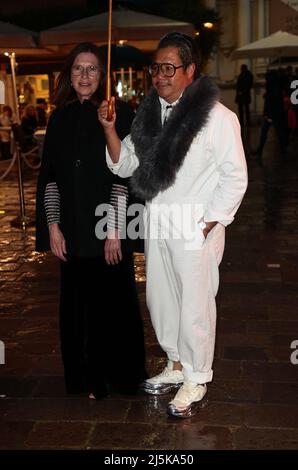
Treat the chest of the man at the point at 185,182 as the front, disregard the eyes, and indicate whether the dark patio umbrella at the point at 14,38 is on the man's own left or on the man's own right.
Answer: on the man's own right

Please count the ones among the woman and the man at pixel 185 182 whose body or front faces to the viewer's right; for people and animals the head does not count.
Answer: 0

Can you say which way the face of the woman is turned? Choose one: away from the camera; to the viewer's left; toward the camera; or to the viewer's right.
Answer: toward the camera

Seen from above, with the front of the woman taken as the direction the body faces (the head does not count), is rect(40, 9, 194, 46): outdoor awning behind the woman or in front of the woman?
behind

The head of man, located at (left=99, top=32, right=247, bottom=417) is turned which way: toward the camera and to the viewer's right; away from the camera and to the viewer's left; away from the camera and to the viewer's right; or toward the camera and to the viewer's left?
toward the camera and to the viewer's left

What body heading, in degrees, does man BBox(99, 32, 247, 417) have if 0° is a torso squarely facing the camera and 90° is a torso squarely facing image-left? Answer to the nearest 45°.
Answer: approximately 45°

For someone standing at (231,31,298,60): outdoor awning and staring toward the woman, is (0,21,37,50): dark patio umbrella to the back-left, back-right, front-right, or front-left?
front-right

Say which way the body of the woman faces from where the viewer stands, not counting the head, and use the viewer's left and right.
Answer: facing the viewer

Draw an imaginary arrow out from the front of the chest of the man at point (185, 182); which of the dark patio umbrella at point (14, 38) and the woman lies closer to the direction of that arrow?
the woman

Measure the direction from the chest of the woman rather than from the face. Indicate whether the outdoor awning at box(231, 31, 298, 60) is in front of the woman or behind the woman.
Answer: behind

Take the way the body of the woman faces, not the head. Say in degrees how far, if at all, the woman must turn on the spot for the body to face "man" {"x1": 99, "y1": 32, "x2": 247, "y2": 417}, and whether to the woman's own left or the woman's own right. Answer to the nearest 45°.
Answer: approximately 90° to the woman's own left

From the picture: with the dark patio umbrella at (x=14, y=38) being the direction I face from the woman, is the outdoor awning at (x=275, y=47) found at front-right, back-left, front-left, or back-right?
front-right

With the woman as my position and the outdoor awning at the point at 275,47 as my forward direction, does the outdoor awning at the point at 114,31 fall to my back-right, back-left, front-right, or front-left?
front-left

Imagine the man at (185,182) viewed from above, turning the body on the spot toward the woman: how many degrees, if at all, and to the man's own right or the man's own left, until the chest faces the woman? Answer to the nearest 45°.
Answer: approximately 45° to the man's own right
